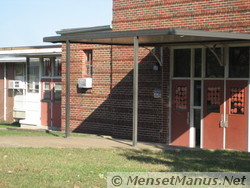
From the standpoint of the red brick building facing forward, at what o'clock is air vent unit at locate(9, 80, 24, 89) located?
The air vent unit is roughly at 3 o'clock from the red brick building.

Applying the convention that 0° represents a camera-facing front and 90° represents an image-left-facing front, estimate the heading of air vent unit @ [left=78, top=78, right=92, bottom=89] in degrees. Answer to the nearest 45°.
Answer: approximately 45°

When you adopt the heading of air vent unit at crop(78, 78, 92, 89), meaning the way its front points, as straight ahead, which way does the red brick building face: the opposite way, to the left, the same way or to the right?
the same way

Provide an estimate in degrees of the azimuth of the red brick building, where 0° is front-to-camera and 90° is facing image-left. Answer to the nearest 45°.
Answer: approximately 45°

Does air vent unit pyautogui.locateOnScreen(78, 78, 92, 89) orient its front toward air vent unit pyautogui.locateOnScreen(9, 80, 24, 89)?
no
